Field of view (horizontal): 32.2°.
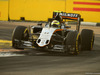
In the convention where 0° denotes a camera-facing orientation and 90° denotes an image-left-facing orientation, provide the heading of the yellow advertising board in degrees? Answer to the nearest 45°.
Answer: approximately 0°

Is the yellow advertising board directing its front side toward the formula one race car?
yes
